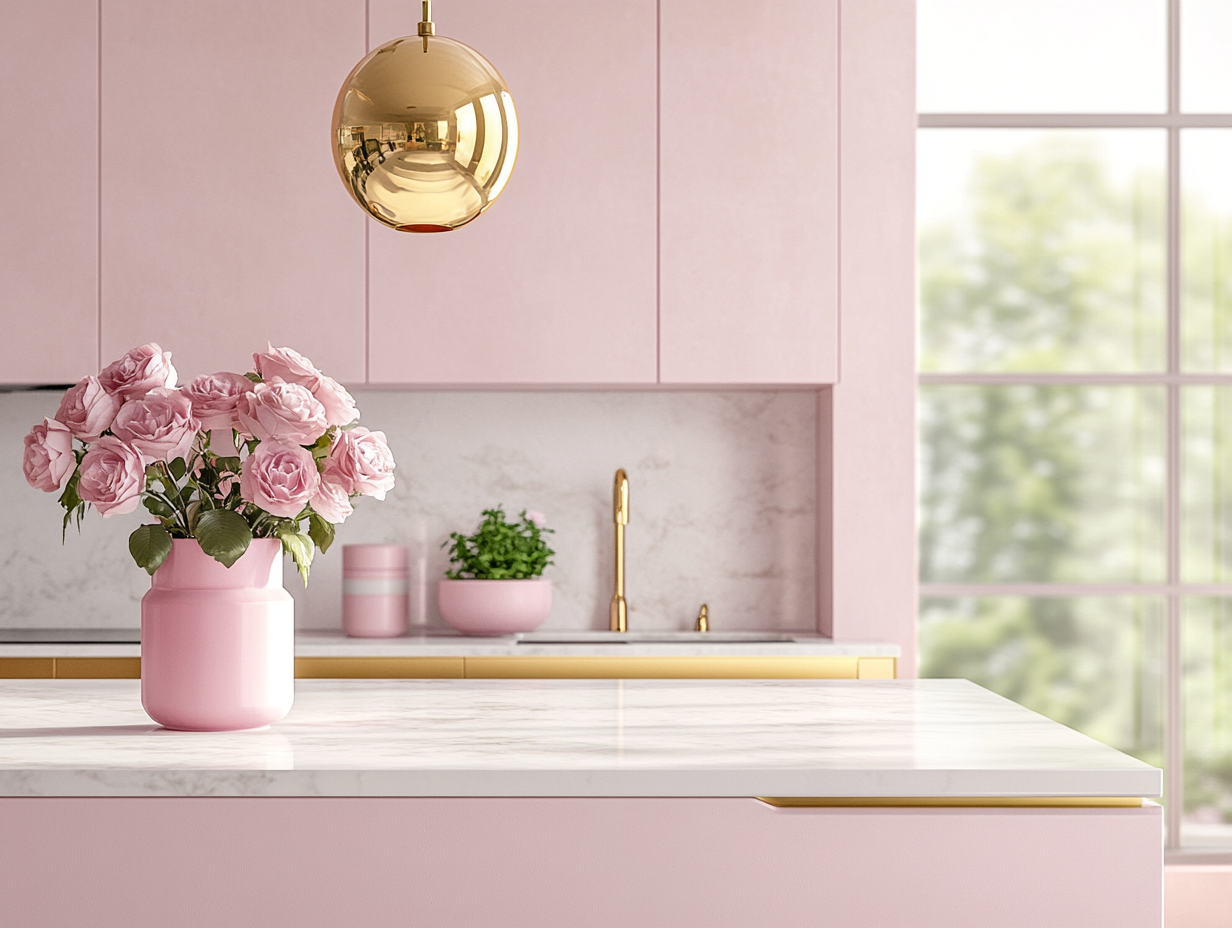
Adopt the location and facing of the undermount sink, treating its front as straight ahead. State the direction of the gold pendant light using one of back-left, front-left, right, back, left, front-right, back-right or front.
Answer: front

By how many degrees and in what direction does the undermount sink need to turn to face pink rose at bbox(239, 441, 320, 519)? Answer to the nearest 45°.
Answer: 0° — it already faces it

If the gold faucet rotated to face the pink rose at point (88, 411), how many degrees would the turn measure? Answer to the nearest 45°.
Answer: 0° — it already faces it

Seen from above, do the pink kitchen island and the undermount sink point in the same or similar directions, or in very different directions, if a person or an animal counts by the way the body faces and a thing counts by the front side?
same or similar directions

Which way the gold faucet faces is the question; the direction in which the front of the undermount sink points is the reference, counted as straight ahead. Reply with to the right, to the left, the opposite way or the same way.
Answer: the same way

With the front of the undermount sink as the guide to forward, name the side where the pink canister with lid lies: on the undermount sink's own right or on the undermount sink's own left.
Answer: on the undermount sink's own right

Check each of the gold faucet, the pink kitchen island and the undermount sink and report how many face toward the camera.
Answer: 3

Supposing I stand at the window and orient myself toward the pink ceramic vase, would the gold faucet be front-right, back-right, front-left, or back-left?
front-right

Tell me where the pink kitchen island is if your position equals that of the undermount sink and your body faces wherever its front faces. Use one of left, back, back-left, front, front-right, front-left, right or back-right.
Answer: front

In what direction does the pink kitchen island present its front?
toward the camera

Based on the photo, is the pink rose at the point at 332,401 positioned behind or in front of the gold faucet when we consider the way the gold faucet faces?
in front

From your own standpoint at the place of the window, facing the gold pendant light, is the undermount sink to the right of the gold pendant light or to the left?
right

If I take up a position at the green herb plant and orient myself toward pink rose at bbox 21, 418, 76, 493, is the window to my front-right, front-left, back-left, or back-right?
back-left

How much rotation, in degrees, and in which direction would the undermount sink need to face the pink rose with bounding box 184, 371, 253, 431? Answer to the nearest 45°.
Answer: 0° — it already faces it
